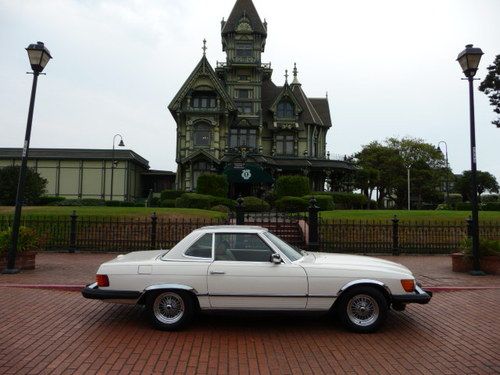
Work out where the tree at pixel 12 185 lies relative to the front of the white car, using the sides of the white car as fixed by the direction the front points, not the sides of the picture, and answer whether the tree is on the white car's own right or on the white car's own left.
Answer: on the white car's own left

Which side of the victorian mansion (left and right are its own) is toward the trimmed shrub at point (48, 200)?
right

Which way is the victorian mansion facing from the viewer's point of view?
toward the camera

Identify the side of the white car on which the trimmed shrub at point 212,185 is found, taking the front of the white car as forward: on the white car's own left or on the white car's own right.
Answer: on the white car's own left

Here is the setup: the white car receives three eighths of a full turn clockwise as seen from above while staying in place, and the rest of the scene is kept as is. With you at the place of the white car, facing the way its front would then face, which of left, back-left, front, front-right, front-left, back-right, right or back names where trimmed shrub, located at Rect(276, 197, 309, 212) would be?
back-right

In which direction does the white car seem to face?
to the viewer's right

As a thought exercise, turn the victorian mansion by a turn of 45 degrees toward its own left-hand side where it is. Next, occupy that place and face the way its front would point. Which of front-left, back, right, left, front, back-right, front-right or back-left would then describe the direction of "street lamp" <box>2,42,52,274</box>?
front-right

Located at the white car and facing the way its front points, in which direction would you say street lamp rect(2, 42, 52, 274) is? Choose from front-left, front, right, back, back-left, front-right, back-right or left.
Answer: back-left

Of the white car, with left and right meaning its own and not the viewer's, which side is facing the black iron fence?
left

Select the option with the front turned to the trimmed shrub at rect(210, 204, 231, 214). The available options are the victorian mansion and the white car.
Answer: the victorian mansion

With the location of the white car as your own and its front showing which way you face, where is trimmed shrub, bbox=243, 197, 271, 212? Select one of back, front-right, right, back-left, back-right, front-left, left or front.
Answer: left

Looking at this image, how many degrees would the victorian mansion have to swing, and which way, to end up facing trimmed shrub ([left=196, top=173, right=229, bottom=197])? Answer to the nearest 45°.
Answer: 0° — it already faces it

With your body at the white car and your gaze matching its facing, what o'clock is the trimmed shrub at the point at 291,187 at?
The trimmed shrub is roughly at 9 o'clock from the white car.

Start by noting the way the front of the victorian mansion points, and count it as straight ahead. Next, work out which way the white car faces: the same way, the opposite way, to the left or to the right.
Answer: to the left

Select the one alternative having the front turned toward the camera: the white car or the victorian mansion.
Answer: the victorian mansion
